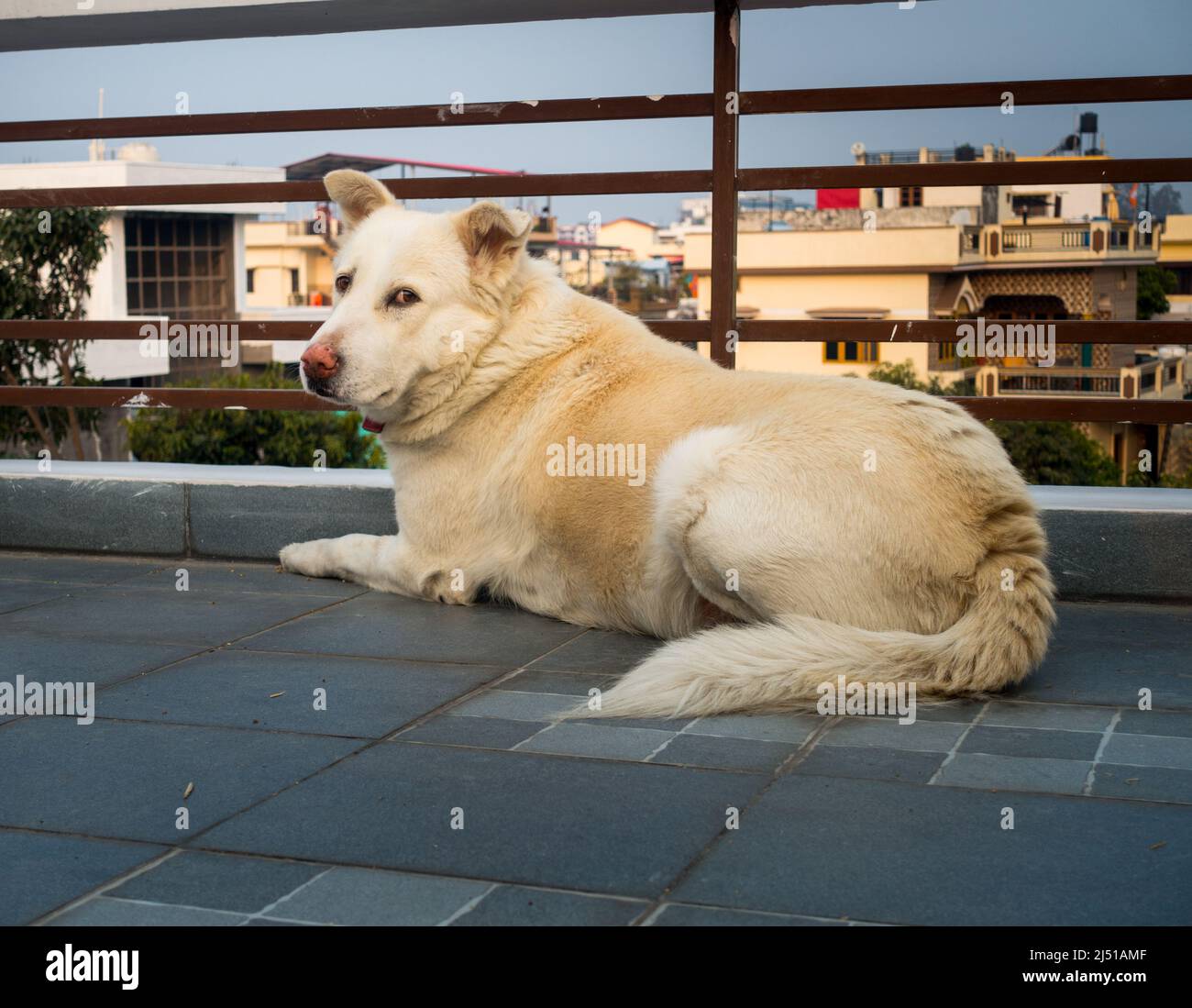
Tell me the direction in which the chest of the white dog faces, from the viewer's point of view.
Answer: to the viewer's left

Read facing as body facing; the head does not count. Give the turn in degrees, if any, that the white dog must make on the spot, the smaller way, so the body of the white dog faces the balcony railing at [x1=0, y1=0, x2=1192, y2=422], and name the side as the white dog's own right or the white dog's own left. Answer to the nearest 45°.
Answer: approximately 90° to the white dog's own right

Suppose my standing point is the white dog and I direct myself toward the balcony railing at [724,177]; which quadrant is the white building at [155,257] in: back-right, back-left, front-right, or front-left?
front-left

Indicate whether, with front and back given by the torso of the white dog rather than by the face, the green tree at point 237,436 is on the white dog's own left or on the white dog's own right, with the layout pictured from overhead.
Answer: on the white dog's own right

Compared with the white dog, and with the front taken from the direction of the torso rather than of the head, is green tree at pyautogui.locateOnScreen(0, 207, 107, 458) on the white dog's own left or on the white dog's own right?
on the white dog's own right

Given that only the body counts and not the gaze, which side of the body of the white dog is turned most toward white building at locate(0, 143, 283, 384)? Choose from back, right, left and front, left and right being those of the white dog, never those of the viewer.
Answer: right
